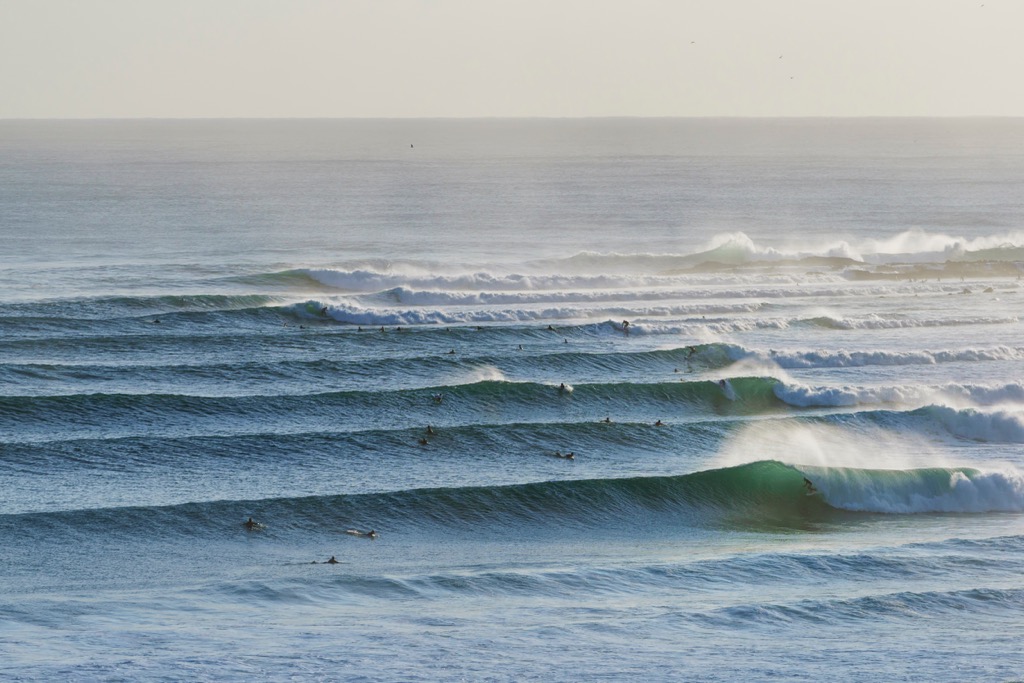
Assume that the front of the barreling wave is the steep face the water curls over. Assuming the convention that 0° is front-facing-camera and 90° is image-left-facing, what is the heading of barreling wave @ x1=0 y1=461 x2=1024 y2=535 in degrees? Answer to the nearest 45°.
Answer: approximately 0°
